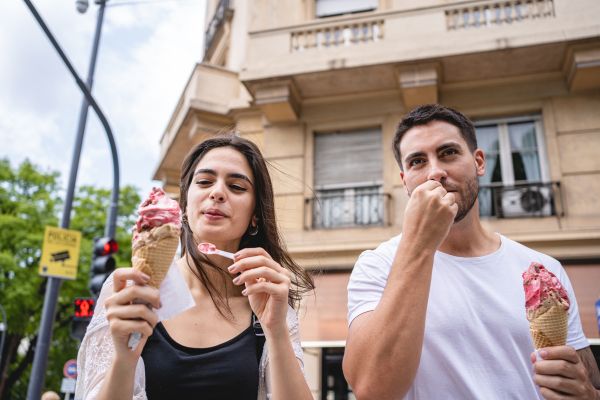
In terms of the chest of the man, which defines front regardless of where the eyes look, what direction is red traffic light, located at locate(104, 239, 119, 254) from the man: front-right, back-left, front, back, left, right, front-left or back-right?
back-right

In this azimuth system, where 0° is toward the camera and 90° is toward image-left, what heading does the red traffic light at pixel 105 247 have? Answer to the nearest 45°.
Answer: approximately 315°

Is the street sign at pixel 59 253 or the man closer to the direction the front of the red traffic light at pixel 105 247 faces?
the man

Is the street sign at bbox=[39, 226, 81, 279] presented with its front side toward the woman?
yes
